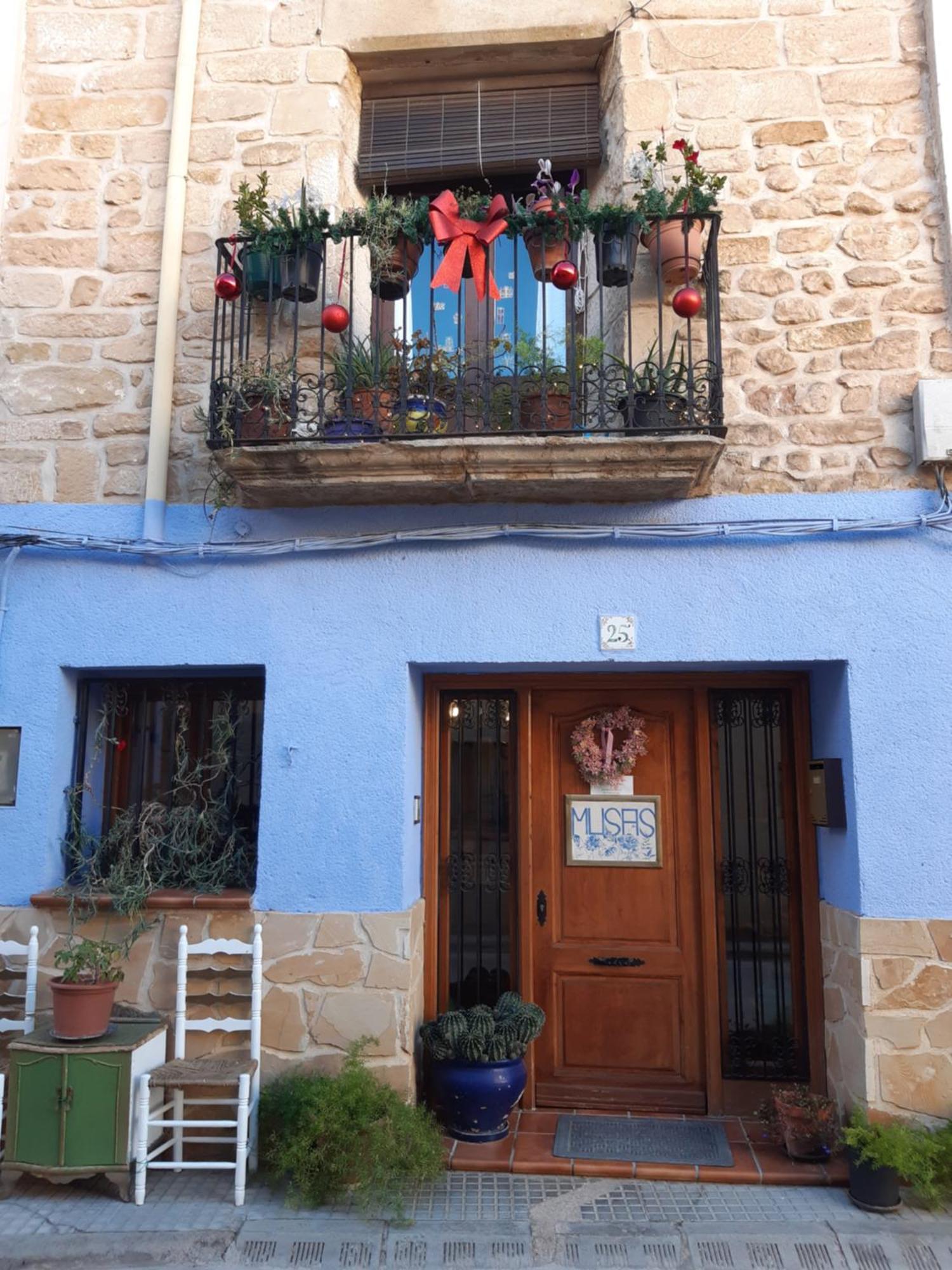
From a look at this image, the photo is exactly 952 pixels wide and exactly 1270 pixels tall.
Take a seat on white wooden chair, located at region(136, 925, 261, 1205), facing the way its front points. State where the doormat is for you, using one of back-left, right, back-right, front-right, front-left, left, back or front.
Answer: left

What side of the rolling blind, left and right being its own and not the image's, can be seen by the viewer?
front

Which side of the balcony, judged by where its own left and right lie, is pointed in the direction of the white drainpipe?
right

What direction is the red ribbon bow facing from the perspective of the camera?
toward the camera

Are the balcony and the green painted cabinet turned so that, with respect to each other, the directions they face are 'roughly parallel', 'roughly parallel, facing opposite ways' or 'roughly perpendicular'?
roughly parallel

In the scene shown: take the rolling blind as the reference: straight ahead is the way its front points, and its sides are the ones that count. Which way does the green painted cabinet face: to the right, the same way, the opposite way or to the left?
the same way

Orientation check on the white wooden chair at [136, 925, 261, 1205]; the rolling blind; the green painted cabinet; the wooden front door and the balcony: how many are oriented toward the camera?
5

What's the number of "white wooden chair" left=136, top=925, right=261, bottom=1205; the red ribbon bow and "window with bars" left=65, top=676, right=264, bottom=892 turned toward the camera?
3

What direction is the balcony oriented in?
toward the camera
